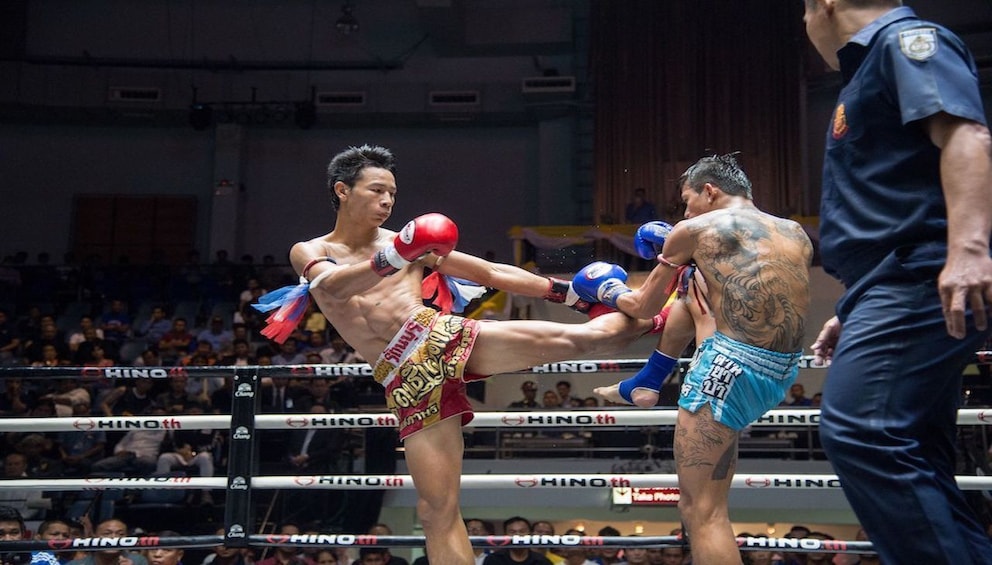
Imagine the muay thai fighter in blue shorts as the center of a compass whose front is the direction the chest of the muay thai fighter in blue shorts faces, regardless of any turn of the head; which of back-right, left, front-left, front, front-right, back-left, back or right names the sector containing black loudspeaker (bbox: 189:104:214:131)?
front

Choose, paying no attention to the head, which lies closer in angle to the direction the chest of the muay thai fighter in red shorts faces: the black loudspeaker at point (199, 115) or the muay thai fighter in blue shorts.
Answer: the muay thai fighter in blue shorts

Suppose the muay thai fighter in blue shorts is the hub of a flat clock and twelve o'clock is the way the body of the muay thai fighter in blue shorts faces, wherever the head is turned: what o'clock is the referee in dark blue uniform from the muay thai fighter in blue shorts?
The referee in dark blue uniform is roughly at 7 o'clock from the muay thai fighter in blue shorts.

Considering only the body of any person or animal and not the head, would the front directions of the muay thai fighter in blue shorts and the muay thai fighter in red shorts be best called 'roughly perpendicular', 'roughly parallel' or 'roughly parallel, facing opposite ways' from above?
roughly parallel, facing opposite ways

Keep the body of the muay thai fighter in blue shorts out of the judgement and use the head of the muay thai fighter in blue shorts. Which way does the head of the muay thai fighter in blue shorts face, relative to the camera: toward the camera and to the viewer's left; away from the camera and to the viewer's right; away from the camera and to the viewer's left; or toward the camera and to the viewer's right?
away from the camera and to the viewer's left

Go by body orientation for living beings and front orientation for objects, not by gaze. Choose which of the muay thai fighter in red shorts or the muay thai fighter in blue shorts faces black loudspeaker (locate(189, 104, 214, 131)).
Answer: the muay thai fighter in blue shorts
